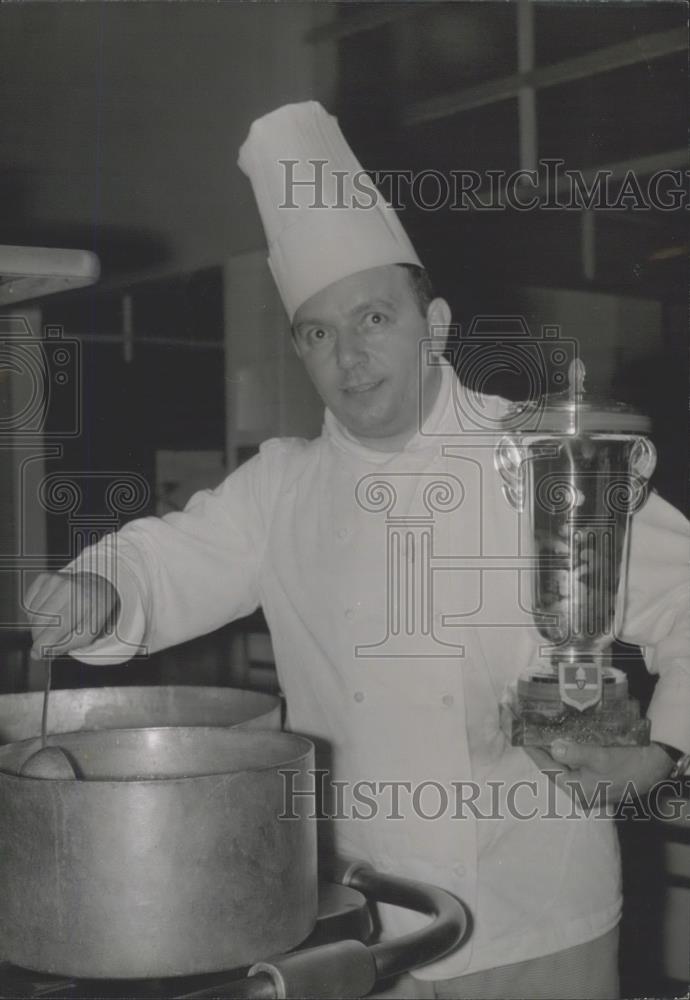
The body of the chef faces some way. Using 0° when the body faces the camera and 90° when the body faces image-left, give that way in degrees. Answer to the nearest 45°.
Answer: approximately 0°
